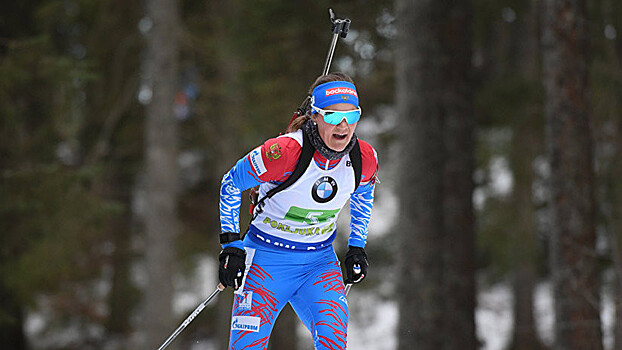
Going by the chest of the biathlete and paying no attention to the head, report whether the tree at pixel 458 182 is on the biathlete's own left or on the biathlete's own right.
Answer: on the biathlete's own left

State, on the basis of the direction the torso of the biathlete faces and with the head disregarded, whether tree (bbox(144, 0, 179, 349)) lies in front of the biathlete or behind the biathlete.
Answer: behind

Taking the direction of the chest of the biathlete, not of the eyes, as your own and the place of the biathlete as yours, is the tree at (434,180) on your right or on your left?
on your left

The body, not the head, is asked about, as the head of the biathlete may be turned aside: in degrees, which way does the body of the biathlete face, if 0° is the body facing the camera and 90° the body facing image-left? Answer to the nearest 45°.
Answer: approximately 315°
